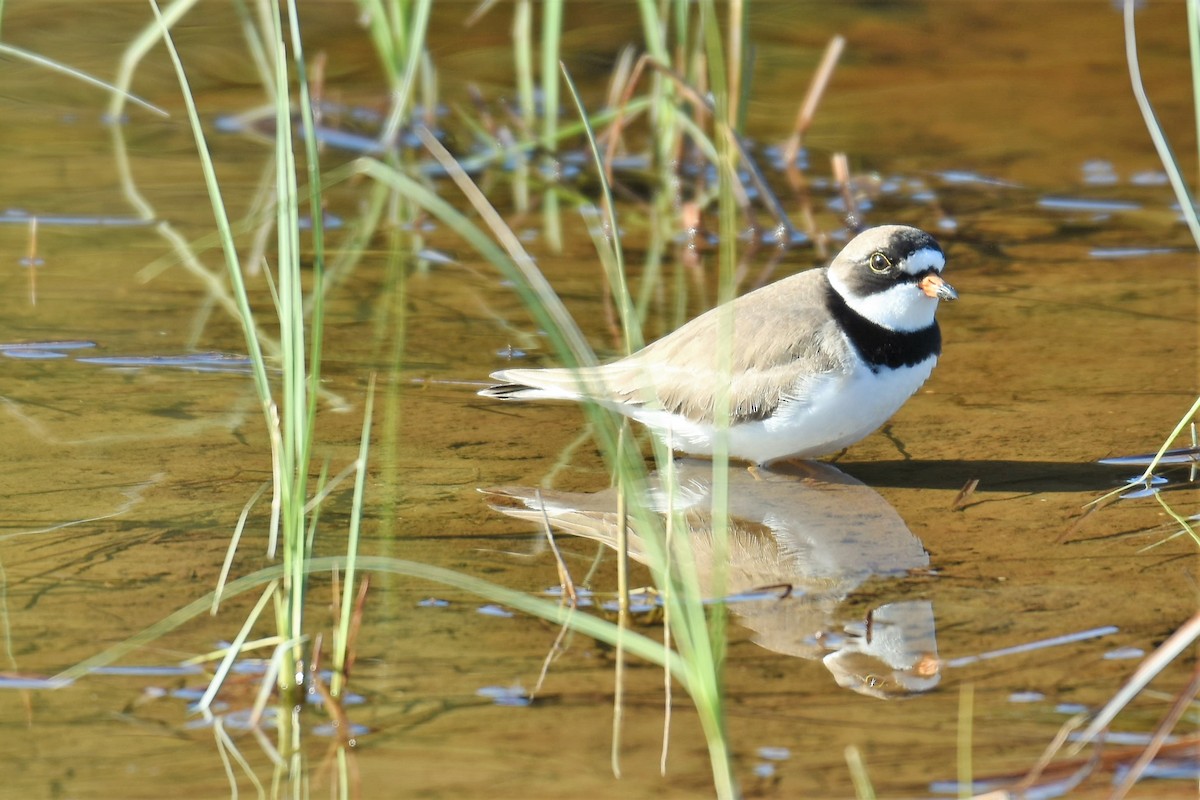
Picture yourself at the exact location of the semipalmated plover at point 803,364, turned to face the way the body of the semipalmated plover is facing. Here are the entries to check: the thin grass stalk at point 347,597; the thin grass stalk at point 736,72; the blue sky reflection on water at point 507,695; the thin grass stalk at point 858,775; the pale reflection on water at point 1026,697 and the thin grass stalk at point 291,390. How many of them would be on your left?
1

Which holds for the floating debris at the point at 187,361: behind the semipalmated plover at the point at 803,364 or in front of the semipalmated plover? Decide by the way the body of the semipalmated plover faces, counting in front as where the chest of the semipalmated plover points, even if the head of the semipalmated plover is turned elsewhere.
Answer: behind

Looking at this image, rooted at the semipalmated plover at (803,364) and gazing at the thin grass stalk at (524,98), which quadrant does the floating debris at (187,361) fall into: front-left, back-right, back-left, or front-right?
front-left

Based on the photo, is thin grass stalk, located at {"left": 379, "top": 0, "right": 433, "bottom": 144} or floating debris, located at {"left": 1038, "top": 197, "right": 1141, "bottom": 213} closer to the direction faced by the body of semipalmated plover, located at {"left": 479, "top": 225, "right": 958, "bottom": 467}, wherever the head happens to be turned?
the floating debris

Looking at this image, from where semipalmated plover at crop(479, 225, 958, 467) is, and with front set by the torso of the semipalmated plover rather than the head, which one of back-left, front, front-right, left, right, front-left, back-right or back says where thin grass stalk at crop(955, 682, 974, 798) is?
right

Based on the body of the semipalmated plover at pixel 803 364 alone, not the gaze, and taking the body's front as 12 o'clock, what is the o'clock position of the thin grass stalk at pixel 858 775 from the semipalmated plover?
The thin grass stalk is roughly at 3 o'clock from the semipalmated plover.

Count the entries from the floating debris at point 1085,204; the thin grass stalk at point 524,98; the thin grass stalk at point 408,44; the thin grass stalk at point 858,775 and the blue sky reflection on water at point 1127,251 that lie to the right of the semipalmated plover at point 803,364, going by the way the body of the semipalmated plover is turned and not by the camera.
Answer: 1

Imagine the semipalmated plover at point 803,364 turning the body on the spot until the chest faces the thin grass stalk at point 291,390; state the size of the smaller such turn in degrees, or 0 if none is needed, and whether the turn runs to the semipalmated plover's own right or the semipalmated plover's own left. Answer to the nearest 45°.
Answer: approximately 135° to the semipalmated plover's own right

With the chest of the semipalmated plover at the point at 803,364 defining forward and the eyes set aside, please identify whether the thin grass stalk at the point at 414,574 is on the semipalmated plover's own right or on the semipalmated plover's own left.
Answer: on the semipalmated plover's own right

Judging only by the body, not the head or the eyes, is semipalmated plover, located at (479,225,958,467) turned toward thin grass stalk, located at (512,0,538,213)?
no

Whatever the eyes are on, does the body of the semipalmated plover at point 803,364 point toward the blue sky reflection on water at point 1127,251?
no

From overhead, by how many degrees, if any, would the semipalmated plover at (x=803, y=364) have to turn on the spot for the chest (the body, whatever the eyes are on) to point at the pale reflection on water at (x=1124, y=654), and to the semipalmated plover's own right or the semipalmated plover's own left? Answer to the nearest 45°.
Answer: approximately 45° to the semipalmated plover's own right

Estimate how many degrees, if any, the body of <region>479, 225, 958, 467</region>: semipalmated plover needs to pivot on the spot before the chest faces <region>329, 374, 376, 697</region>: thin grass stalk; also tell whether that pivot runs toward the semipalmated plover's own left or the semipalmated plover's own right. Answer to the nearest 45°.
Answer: approximately 135° to the semipalmated plover's own right

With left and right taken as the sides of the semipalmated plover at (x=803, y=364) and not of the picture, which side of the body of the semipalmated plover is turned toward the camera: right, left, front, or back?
right

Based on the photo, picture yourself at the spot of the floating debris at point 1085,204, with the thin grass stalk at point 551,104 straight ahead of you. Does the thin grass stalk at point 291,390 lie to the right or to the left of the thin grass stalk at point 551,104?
left
